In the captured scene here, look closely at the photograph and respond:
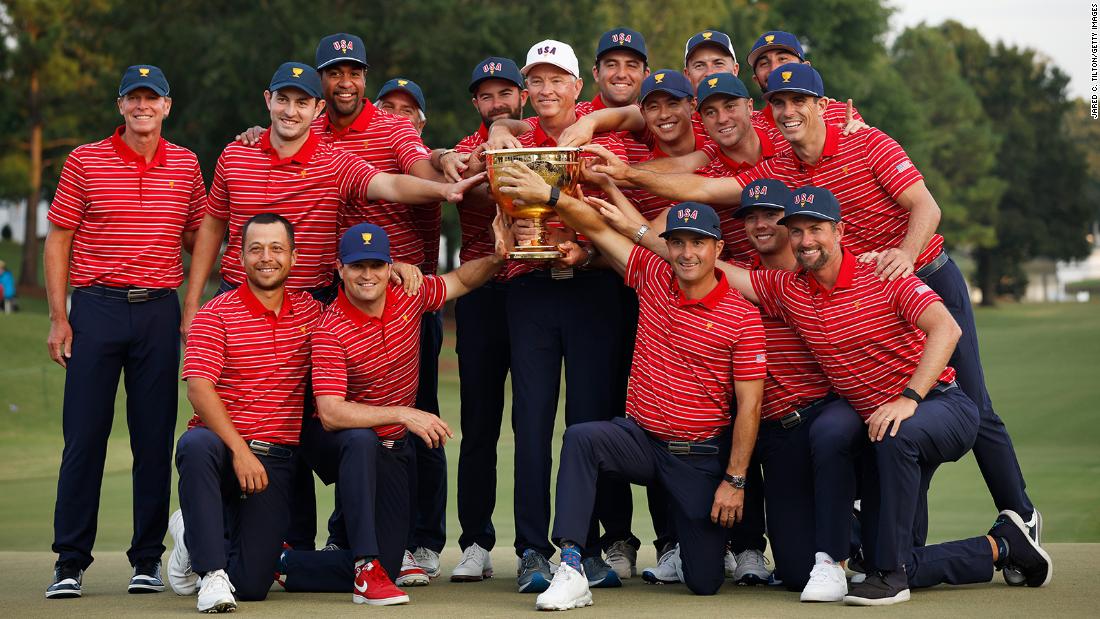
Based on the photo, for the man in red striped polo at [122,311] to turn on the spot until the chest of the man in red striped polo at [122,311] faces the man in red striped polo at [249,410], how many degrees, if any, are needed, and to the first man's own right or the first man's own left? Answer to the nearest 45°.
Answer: approximately 45° to the first man's own left

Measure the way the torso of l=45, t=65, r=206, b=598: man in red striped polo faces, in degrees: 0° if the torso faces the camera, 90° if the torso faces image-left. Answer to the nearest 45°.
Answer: approximately 0°

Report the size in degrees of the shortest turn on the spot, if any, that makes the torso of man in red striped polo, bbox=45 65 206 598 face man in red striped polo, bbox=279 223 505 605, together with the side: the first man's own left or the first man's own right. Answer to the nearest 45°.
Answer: approximately 45° to the first man's own left

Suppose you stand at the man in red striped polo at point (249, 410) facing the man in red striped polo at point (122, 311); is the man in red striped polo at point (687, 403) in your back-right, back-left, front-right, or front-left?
back-right

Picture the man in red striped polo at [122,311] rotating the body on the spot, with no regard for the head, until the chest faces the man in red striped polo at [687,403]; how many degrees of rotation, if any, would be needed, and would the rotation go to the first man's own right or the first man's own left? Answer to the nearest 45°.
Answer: approximately 45° to the first man's own left
